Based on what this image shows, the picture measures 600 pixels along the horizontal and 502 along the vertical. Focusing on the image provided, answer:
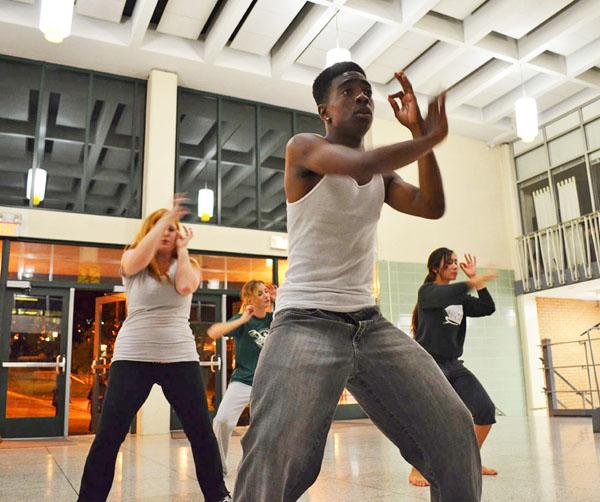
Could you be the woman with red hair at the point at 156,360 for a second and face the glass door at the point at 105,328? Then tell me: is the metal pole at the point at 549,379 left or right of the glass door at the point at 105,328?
right

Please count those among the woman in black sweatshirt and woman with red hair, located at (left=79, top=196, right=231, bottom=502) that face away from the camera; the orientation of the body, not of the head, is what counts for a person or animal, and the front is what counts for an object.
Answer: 0

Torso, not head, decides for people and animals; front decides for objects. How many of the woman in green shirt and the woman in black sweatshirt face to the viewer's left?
0

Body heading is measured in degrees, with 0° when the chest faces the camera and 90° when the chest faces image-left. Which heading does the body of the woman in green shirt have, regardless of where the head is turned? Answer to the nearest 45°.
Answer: approximately 315°

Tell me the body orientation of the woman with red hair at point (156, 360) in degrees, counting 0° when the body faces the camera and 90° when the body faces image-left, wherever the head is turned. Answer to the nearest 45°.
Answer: approximately 0°

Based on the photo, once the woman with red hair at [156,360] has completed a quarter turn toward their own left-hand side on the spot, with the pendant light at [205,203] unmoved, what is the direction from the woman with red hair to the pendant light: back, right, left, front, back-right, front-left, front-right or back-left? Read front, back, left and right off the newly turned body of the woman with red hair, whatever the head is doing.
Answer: left

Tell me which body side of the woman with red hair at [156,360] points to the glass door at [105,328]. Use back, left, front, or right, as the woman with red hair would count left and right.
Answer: back

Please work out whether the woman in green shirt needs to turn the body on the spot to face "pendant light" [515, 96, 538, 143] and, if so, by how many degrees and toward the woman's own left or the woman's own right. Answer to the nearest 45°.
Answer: approximately 90° to the woman's own left

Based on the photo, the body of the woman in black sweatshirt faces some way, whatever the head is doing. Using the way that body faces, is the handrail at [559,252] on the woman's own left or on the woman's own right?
on the woman's own left

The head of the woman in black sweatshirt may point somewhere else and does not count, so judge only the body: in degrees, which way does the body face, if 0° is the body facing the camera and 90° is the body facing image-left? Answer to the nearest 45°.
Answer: approximately 315°
